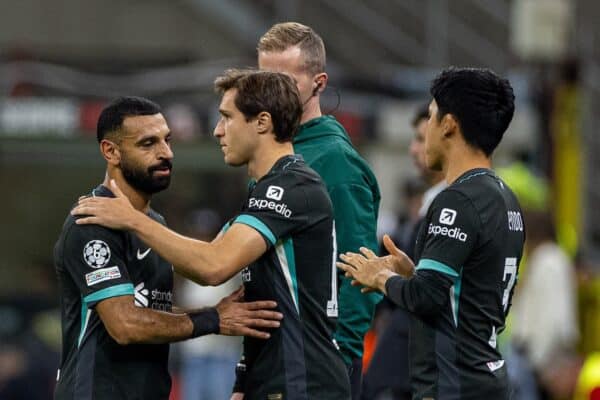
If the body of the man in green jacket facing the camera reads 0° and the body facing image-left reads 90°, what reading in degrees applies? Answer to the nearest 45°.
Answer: approximately 45°
